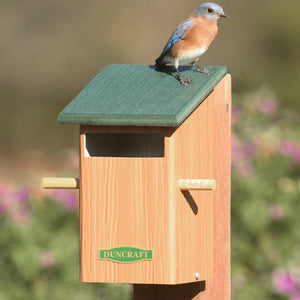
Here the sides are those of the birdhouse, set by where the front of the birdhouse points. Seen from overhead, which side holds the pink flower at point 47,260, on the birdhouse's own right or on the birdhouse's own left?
on the birdhouse's own right

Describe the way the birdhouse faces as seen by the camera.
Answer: facing the viewer and to the left of the viewer

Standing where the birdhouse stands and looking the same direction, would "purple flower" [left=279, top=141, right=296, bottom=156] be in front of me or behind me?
behind

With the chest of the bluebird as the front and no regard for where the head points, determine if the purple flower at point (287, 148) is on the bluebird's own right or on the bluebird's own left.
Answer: on the bluebird's own left

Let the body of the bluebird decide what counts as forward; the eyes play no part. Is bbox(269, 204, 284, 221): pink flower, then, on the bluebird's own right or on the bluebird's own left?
on the bluebird's own left

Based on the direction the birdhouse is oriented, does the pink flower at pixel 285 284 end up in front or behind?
behind
